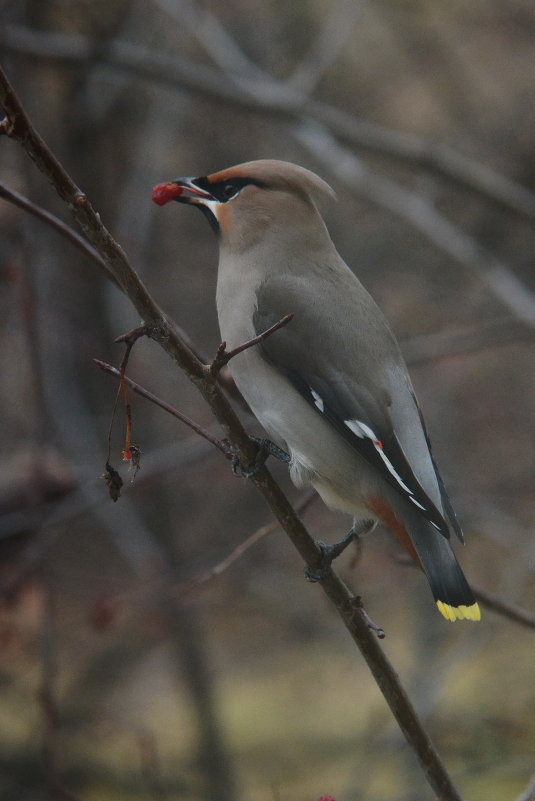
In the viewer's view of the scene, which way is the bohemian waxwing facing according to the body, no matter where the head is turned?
to the viewer's left

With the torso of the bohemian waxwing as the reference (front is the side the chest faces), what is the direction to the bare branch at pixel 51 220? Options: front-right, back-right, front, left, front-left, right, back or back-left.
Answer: front-left

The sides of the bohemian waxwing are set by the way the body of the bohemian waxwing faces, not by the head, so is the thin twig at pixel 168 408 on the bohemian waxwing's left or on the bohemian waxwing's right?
on the bohemian waxwing's left

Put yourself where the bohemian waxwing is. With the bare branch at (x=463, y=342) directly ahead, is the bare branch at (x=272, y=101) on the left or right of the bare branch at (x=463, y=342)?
left

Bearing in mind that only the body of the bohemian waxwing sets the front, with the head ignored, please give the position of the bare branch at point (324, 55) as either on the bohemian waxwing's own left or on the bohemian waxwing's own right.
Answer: on the bohemian waxwing's own right

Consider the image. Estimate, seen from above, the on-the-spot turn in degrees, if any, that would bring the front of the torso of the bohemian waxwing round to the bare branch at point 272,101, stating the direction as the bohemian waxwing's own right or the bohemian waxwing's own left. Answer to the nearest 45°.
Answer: approximately 45° to the bohemian waxwing's own right

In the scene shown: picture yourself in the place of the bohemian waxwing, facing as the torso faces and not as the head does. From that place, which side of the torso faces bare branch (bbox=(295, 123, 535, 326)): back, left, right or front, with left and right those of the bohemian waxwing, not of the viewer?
right
